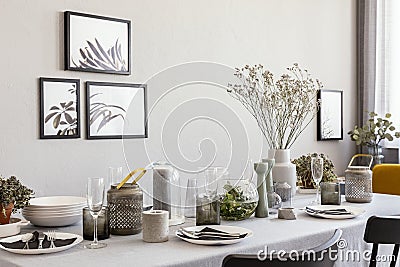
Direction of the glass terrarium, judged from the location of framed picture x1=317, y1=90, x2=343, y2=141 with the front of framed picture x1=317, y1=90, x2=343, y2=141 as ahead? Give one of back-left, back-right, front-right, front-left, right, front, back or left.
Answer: front-right

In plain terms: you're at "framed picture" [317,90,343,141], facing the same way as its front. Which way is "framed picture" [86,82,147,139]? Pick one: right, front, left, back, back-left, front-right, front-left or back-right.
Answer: right

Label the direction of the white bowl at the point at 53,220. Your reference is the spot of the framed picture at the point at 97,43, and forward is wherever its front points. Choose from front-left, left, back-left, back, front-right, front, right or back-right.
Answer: front-right

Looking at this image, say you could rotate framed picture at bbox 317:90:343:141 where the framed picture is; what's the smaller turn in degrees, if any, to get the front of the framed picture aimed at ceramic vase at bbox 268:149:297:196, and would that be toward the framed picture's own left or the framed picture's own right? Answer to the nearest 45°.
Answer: approximately 45° to the framed picture's own right

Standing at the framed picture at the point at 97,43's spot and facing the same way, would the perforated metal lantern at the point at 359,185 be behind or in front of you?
in front

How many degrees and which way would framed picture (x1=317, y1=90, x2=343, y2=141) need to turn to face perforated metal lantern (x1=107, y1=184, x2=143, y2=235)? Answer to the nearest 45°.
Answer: approximately 45° to its right

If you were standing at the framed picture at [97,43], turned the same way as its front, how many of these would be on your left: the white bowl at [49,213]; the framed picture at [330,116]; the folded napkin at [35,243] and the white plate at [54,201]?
1

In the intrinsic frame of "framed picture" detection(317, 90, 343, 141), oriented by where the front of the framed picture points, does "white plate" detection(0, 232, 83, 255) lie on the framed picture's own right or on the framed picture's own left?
on the framed picture's own right

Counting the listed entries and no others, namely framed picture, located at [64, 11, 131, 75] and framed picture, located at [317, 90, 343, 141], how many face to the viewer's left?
0

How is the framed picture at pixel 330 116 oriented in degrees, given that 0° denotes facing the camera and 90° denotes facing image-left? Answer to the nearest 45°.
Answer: approximately 315°

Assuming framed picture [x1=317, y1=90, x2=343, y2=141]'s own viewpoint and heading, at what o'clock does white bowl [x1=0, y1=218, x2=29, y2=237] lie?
The white bowl is roughly at 2 o'clock from the framed picture.

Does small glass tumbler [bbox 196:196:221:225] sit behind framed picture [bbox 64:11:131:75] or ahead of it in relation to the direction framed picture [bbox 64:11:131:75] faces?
ahead

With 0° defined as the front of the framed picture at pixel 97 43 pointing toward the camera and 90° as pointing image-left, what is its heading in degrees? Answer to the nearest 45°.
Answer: approximately 315°

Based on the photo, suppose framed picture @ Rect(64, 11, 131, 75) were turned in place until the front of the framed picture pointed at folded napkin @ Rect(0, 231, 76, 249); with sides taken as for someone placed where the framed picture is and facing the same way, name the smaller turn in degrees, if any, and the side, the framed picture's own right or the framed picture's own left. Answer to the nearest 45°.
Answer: approximately 45° to the framed picture's own right
